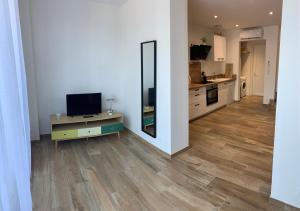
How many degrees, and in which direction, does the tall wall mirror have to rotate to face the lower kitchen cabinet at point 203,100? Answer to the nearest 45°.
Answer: approximately 180°

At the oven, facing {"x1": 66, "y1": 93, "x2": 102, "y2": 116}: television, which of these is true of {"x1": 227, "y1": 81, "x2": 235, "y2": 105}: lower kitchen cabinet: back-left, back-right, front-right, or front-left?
back-right

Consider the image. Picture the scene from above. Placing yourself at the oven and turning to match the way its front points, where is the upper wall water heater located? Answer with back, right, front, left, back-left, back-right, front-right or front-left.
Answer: back-left

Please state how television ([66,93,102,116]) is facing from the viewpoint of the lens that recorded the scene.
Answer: facing the viewer

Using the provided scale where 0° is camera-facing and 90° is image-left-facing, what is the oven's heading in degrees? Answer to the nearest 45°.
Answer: approximately 315°

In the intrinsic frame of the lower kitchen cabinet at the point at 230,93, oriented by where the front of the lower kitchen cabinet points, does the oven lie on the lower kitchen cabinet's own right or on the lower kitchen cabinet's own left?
on the lower kitchen cabinet's own right

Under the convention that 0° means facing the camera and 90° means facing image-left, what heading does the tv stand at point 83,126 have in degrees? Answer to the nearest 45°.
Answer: approximately 0°
